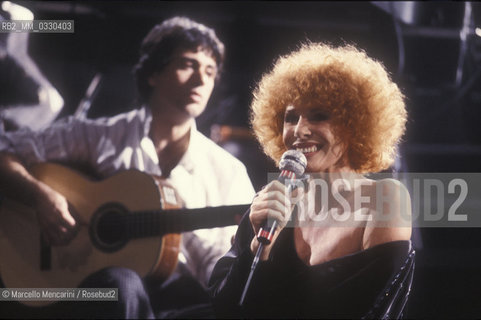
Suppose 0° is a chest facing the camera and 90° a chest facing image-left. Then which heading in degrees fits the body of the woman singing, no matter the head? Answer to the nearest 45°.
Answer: approximately 45°

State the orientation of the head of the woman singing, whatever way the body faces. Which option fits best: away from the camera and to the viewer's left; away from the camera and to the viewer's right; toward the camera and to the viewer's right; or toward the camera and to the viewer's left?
toward the camera and to the viewer's left
